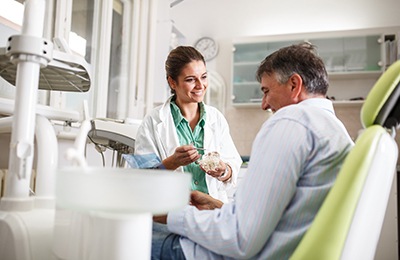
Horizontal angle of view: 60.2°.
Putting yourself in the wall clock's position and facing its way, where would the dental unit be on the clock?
The dental unit is roughly at 12 o'clock from the wall clock.

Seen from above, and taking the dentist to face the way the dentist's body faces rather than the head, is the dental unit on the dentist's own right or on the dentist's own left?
on the dentist's own right

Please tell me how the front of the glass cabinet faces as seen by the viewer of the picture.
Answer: facing the viewer

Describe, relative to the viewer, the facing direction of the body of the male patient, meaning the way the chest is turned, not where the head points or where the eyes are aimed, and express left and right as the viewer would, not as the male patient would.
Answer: facing away from the viewer and to the left of the viewer

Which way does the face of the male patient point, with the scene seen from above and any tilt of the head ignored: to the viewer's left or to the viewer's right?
to the viewer's left

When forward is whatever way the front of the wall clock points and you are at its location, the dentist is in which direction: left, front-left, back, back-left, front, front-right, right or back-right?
front

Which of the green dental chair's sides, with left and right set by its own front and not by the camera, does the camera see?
left

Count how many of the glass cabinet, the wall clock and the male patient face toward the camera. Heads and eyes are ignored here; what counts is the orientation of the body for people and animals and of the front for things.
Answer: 2

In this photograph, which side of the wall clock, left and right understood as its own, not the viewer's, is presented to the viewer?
front

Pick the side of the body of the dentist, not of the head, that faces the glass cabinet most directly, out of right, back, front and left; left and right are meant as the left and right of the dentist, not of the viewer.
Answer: left

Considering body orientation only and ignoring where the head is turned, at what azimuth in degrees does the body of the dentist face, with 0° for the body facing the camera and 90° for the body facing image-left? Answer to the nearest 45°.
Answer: approximately 315°

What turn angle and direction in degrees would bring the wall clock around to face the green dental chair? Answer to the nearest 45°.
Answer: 0° — it already faces it

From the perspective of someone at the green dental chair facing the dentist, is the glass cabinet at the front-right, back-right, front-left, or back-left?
front-right

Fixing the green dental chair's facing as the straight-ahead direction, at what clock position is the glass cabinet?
The glass cabinet is roughly at 3 o'clock from the green dental chair.

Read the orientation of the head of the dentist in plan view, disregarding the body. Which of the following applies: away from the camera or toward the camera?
toward the camera

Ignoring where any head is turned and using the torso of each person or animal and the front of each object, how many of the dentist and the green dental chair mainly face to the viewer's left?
1
